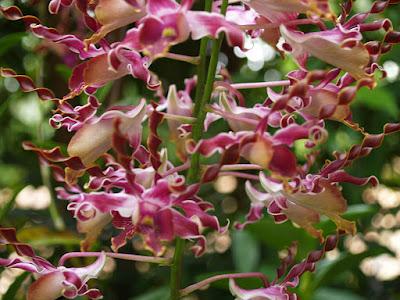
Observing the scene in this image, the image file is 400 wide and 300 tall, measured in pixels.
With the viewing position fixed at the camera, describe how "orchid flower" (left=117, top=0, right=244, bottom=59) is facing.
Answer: facing the viewer and to the left of the viewer
